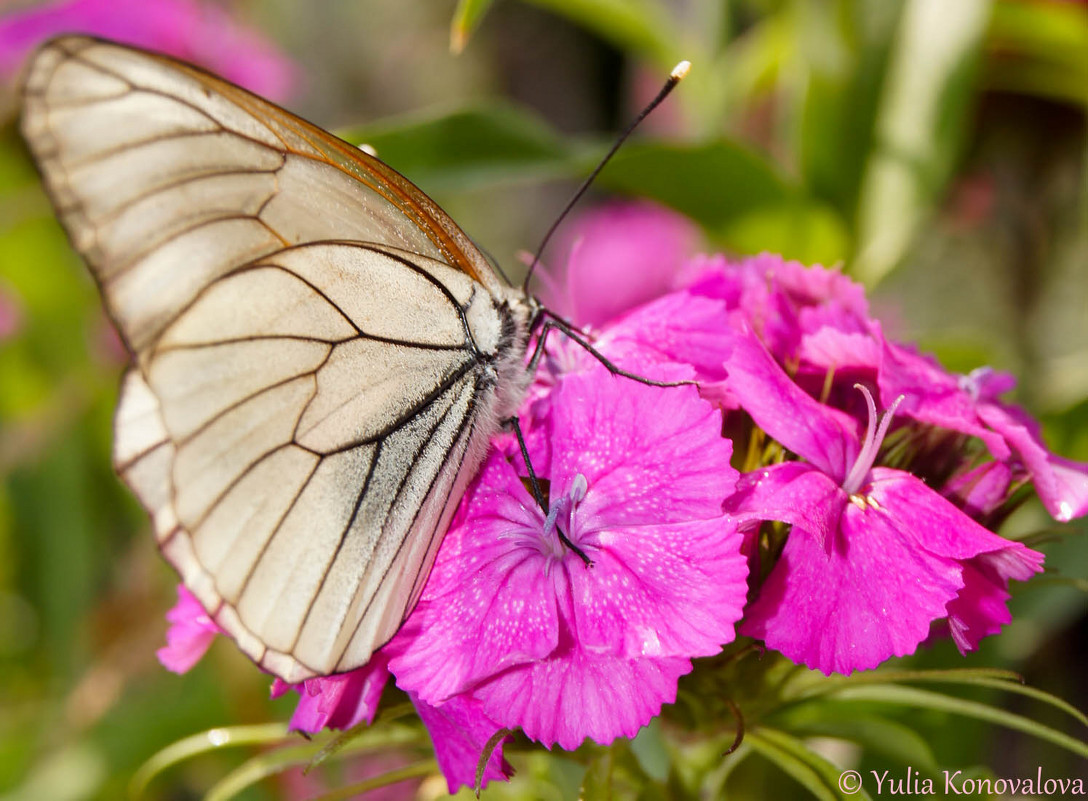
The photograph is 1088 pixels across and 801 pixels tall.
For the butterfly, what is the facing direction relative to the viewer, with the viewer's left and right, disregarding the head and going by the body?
facing to the right of the viewer

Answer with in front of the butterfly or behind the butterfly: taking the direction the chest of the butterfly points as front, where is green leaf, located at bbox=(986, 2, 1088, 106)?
in front

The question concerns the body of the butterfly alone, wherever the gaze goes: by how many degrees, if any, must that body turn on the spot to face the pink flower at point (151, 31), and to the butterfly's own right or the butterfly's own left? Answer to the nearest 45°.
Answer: approximately 90° to the butterfly's own left

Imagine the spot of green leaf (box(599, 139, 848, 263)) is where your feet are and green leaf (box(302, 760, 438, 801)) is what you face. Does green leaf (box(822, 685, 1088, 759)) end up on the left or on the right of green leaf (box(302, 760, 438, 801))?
left
